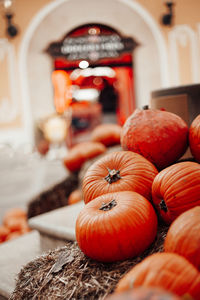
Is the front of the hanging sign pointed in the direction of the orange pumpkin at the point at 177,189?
yes

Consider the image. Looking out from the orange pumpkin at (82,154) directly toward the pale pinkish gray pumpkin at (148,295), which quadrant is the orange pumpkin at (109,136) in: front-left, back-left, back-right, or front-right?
back-left

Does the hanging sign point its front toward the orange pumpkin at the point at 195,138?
yes

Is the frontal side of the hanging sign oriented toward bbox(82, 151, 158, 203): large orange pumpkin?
yes

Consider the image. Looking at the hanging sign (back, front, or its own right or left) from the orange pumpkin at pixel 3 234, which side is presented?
front

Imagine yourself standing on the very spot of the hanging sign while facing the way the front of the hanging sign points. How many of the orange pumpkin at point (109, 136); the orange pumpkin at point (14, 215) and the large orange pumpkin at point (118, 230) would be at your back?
0

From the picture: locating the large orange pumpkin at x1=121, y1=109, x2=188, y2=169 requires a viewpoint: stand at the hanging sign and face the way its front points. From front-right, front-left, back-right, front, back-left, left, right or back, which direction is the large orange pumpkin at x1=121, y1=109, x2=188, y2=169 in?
front

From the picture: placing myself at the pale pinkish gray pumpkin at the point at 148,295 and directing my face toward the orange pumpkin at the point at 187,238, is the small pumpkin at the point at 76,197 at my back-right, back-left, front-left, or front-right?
front-left

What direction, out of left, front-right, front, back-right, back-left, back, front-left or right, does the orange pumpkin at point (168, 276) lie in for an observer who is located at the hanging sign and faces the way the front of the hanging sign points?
front

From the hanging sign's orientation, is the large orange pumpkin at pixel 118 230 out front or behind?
out front

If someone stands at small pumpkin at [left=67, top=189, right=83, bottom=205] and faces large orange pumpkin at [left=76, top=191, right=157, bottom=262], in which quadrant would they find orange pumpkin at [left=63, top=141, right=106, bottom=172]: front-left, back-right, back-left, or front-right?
back-left

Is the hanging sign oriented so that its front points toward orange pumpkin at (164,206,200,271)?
yes

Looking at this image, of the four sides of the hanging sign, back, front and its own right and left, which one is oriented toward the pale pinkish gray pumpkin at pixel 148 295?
front

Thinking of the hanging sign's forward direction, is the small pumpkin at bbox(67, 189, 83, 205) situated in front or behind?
in front

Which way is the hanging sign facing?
toward the camera

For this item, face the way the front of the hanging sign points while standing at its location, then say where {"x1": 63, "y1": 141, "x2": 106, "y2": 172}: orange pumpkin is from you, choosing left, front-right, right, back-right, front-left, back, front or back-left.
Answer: front

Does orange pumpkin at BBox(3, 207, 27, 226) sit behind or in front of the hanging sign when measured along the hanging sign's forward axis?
in front
